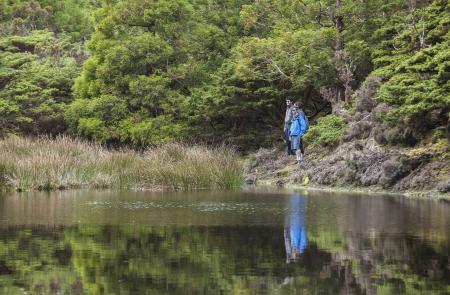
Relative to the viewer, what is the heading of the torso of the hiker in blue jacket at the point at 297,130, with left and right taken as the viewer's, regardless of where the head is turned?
facing the viewer and to the left of the viewer

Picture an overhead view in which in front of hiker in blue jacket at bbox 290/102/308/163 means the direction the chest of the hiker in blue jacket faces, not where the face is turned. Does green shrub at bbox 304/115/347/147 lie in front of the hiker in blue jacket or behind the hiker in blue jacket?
behind
